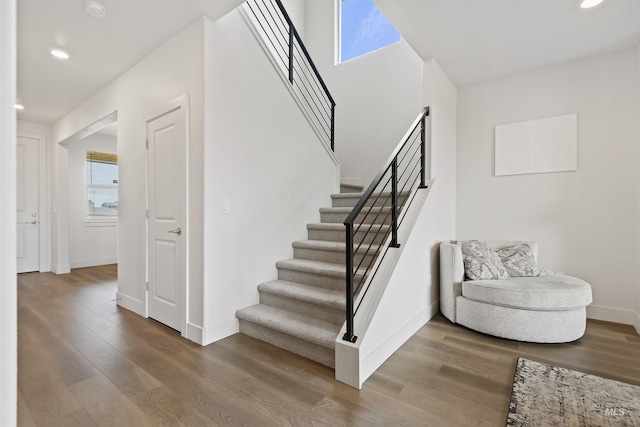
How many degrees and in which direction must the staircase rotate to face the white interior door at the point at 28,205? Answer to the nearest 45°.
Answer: approximately 90° to its right

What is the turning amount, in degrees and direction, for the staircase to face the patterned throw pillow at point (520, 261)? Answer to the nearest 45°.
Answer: approximately 135° to its left

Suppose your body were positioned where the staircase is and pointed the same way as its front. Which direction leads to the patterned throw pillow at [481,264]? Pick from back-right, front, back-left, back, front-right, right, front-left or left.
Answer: back-left

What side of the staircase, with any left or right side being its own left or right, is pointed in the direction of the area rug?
left

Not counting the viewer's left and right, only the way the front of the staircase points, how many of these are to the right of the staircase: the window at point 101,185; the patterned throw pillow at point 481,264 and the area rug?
1

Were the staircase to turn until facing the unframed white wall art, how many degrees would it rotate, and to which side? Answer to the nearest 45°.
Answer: approximately 135° to its left

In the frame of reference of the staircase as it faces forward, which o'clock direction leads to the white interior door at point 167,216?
The white interior door is roughly at 2 o'clock from the staircase.

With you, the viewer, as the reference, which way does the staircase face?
facing the viewer and to the left of the viewer

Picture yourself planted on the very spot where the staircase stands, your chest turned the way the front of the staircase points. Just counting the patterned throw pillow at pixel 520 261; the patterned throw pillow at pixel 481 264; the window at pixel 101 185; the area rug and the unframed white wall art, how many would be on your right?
1
